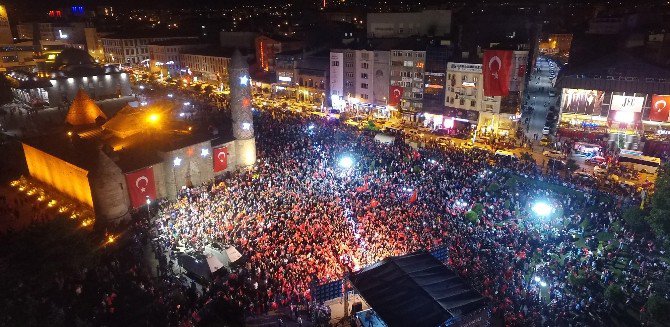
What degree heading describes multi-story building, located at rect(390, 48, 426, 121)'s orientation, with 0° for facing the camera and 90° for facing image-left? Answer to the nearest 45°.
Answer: approximately 0°

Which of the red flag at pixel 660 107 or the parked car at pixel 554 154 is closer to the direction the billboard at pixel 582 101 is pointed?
the parked car

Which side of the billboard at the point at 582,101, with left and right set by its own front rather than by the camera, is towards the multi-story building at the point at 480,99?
right

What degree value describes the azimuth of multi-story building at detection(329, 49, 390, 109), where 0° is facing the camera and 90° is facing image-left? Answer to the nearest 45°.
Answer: approximately 0°

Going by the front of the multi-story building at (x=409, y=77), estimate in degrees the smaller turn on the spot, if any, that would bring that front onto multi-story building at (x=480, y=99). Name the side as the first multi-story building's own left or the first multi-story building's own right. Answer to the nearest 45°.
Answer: approximately 45° to the first multi-story building's own left

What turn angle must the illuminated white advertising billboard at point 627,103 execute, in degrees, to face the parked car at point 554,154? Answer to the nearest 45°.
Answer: approximately 45° to its right

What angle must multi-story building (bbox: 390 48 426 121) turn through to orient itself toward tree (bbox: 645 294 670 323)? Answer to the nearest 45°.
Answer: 0° — it already faces it

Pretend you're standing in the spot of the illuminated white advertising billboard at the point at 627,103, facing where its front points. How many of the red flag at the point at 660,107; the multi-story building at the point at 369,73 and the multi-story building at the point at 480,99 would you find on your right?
2
